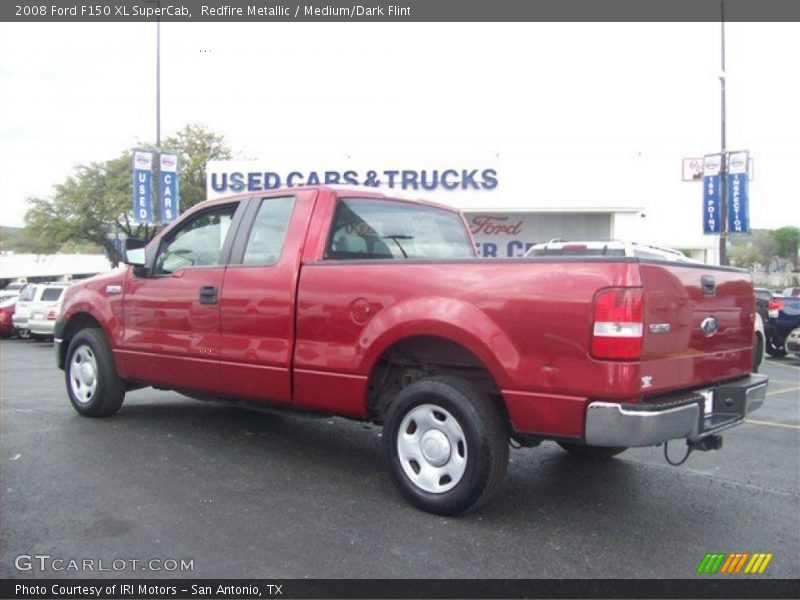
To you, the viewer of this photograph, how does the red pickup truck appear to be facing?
facing away from the viewer and to the left of the viewer

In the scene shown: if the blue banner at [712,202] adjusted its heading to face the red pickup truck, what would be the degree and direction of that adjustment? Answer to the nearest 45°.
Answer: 0° — it already faces it

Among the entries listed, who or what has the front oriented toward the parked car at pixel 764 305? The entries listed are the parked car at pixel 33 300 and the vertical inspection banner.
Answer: the vertical inspection banner

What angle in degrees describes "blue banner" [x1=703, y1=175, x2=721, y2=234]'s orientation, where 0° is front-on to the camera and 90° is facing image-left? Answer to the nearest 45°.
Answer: approximately 0°

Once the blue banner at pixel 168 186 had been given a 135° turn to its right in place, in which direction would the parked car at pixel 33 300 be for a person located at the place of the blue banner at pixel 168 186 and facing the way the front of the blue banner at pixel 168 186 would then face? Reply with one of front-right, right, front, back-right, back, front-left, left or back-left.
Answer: front-left

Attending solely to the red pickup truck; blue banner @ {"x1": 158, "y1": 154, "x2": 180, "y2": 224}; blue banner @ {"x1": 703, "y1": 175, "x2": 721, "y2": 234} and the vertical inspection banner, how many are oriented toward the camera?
3

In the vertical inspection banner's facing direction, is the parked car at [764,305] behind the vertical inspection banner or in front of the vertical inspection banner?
in front

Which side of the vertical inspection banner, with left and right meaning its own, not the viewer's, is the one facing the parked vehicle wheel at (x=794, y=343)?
front

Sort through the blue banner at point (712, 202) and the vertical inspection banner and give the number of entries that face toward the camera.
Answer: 2

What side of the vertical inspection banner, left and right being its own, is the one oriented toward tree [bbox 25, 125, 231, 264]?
right

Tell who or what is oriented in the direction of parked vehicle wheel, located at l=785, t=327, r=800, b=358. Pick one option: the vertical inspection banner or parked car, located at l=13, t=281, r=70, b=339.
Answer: the vertical inspection banner
